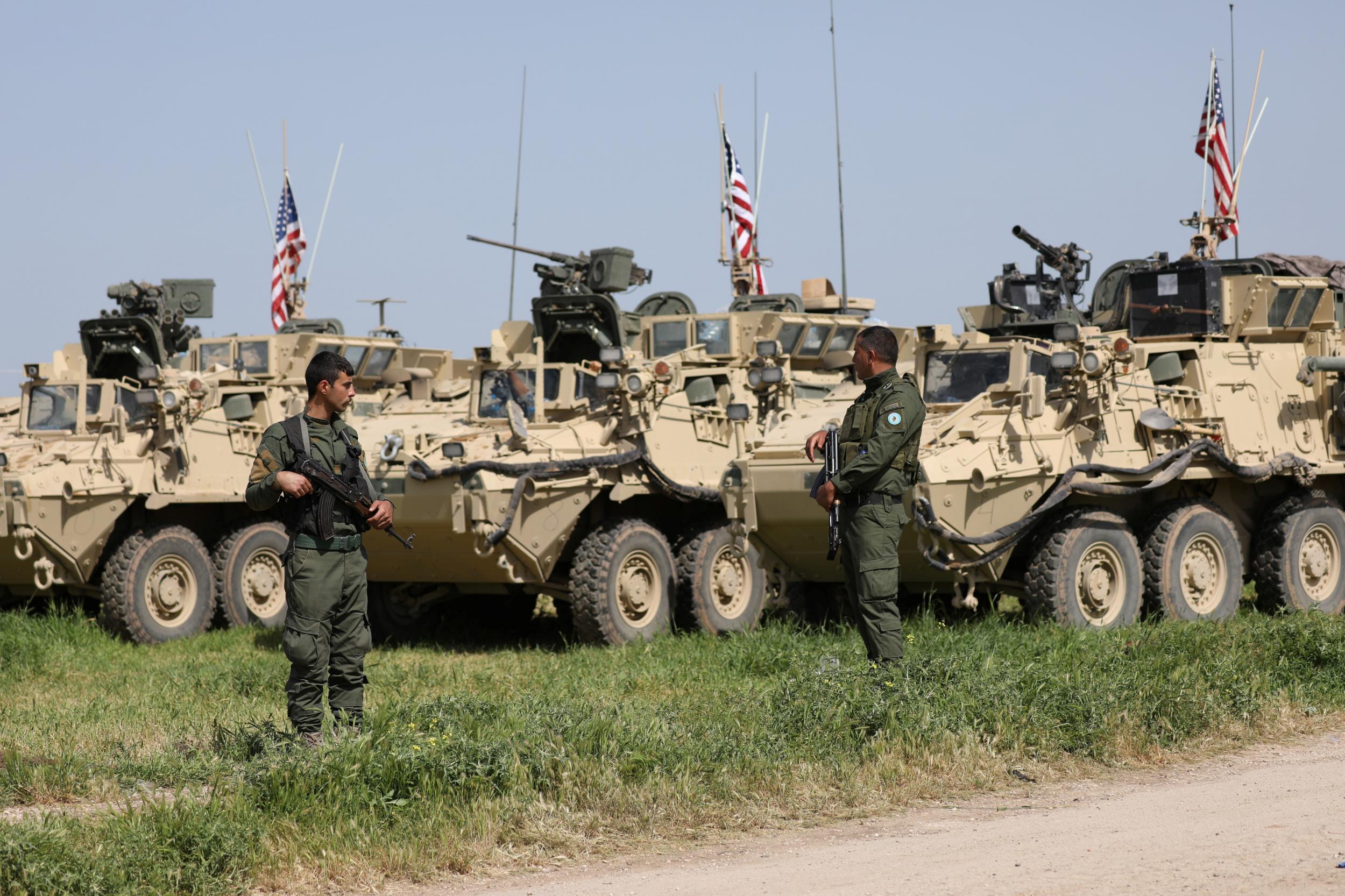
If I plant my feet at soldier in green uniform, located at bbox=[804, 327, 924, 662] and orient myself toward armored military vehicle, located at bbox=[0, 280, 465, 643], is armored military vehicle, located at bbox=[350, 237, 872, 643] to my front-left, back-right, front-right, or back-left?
front-right

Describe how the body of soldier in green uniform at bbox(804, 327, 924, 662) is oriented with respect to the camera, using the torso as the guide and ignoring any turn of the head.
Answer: to the viewer's left

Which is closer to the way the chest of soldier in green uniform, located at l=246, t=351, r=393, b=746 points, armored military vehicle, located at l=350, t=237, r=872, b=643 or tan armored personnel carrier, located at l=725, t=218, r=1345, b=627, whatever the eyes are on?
the tan armored personnel carrier

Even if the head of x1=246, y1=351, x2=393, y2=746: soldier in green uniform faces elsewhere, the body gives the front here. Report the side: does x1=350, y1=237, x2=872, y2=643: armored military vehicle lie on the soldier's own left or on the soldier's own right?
on the soldier's own left

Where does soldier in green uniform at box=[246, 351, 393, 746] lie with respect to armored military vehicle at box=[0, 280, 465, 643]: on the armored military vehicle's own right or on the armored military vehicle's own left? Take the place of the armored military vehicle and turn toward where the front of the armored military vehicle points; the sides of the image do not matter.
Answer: on the armored military vehicle's own left

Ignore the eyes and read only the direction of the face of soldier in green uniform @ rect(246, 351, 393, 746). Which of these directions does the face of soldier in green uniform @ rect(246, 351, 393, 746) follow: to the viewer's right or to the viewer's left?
to the viewer's right

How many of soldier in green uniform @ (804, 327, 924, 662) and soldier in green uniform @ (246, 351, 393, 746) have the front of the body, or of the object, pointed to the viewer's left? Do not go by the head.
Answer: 1

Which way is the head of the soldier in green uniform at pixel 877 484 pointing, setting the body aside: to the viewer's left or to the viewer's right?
to the viewer's left

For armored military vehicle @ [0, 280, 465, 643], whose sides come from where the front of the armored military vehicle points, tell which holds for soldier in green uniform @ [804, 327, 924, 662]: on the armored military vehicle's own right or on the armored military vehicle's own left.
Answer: on the armored military vehicle's own left

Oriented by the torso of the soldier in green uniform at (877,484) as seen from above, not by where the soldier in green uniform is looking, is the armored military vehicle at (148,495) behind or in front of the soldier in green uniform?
in front

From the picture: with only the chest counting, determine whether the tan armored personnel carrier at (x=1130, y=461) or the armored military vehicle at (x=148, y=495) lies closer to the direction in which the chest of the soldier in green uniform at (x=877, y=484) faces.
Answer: the armored military vehicle

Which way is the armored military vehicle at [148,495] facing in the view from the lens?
facing the viewer and to the left of the viewer

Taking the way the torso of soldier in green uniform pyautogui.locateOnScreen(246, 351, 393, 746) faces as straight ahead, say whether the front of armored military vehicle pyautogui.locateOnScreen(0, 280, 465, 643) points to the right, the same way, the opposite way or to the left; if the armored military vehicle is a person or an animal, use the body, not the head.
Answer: to the right

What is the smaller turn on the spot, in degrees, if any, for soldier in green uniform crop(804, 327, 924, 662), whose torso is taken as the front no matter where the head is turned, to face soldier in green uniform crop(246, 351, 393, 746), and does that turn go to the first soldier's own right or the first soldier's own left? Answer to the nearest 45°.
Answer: approximately 45° to the first soldier's own left

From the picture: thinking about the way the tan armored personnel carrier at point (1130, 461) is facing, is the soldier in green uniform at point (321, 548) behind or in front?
in front

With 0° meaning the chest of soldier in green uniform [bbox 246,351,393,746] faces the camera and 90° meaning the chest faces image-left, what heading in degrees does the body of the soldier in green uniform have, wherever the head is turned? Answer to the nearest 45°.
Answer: approximately 315°
